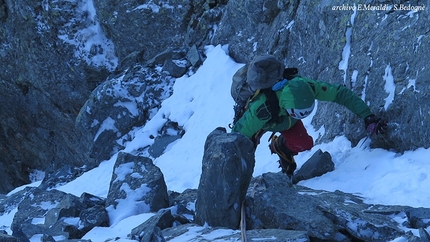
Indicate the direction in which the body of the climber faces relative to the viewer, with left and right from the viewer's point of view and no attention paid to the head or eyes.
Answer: facing the viewer and to the right of the viewer
